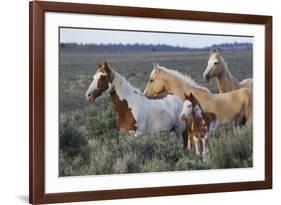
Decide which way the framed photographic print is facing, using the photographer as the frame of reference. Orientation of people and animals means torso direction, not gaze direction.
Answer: facing the viewer and to the right of the viewer
